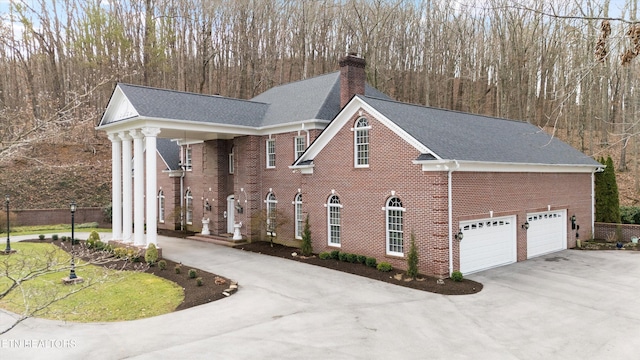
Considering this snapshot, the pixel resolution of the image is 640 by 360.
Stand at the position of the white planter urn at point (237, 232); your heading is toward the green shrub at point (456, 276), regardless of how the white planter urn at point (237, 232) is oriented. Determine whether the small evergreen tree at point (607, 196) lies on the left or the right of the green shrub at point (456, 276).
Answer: left

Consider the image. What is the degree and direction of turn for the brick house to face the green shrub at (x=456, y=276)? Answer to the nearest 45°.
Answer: approximately 90° to its left

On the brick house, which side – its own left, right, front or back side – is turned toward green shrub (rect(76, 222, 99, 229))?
right

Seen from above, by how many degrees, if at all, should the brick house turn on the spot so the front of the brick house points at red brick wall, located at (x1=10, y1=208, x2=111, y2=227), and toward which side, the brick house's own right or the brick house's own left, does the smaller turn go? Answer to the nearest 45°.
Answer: approximately 90° to the brick house's own right

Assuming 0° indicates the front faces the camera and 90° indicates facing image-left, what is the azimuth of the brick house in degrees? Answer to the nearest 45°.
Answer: approximately 45°

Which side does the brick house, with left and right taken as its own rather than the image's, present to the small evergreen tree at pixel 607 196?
back

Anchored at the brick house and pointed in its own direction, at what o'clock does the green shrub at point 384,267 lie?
The green shrub is roughly at 10 o'clock from the brick house.

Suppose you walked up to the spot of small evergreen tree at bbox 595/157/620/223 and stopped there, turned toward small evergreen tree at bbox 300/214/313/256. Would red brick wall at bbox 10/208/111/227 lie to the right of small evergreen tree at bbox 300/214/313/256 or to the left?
right
